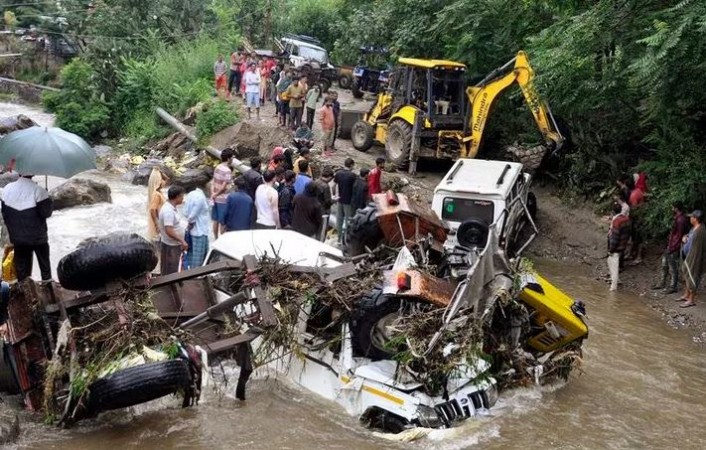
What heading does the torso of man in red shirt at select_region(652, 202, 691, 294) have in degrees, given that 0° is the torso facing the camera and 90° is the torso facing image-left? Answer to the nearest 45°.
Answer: approximately 90°

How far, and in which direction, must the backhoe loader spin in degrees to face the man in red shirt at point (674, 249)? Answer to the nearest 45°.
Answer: approximately 180°

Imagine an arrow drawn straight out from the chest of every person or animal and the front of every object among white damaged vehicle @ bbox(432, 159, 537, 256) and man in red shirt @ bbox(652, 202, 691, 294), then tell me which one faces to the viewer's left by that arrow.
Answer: the man in red shirt

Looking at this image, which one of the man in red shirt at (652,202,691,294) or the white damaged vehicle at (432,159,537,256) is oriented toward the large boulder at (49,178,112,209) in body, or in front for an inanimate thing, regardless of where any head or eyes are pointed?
the man in red shirt

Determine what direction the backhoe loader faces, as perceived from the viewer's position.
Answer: facing away from the viewer and to the left of the viewer

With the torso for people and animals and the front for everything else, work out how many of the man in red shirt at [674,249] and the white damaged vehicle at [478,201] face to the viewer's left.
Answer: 1

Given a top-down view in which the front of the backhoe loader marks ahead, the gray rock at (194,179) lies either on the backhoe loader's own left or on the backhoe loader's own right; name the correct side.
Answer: on the backhoe loader's own left

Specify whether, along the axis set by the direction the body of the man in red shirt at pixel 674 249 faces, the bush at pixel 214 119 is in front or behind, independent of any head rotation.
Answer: in front

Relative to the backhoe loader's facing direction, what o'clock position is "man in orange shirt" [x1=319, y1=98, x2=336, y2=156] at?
The man in orange shirt is roughly at 11 o'clock from the backhoe loader.
